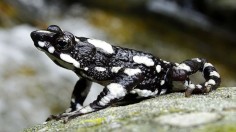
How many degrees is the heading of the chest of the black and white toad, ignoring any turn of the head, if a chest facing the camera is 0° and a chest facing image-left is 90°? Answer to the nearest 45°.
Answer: approximately 90°
